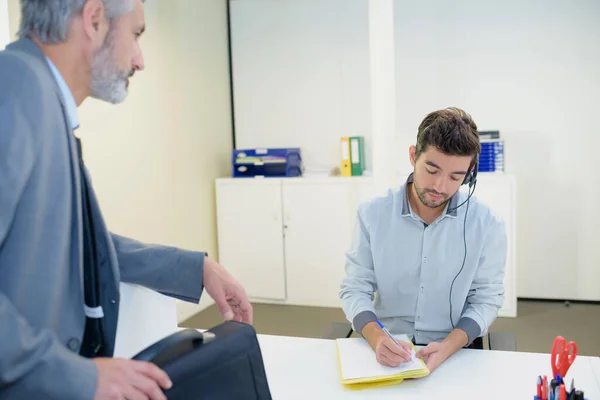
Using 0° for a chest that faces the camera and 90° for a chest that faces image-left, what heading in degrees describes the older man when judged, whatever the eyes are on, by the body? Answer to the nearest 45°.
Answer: approximately 270°

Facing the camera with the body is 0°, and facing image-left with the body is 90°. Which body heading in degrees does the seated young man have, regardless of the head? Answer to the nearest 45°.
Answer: approximately 0°

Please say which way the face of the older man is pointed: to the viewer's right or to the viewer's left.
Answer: to the viewer's right

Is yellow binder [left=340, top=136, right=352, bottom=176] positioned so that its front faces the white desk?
yes

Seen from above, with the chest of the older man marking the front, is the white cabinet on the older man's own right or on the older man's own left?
on the older man's own left

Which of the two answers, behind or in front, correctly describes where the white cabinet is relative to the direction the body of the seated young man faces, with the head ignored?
behind

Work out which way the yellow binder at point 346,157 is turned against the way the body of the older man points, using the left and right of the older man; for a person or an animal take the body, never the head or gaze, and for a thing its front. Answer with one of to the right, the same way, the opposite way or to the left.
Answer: to the right
